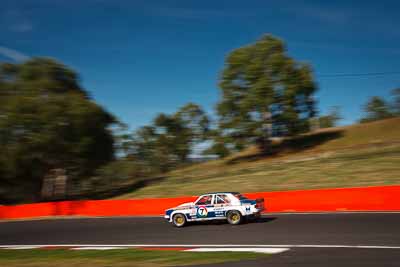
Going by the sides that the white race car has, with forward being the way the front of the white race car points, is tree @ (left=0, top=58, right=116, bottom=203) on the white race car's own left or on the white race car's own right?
on the white race car's own right

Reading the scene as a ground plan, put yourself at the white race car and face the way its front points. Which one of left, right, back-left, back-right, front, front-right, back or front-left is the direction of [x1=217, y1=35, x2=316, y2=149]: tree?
right

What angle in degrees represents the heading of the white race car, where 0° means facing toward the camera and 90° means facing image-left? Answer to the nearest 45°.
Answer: approximately 90°

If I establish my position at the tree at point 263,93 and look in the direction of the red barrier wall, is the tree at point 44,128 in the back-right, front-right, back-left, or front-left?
front-right

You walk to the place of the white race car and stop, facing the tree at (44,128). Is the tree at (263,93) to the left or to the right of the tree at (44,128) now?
right
